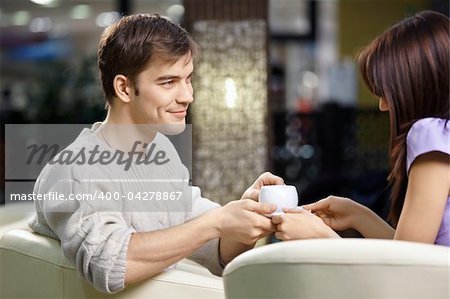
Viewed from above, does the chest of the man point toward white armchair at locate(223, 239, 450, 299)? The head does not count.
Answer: yes

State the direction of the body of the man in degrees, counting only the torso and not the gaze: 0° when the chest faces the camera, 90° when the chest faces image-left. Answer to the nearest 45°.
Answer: approximately 315°

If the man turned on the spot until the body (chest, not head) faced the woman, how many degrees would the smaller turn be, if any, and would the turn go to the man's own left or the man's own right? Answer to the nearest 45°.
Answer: approximately 45° to the man's own left
